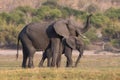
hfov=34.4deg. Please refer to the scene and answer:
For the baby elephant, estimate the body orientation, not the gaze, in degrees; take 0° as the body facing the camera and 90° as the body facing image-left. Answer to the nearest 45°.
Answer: approximately 270°

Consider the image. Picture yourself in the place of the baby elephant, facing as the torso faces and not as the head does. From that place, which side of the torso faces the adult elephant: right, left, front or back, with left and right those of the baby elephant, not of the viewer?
back

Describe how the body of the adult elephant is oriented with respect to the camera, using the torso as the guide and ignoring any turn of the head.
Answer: to the viewer's right

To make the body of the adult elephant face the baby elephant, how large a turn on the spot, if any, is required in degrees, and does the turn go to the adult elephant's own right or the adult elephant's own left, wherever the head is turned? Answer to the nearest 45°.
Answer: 0° — it already faces it
